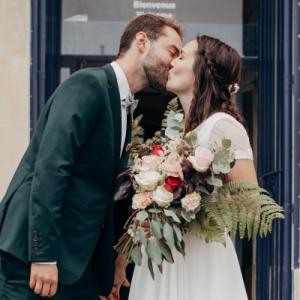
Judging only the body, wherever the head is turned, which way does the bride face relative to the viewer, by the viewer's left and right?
facing to the left of the viewer

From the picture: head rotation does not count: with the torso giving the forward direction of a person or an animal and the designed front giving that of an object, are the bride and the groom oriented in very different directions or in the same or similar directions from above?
very different directions

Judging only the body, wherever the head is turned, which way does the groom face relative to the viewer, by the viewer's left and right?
facing to the right of the viewer

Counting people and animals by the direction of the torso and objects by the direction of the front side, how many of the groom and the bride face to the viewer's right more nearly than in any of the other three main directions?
1

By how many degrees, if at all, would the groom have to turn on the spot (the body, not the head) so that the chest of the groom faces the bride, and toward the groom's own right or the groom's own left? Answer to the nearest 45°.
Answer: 0° — they already face them

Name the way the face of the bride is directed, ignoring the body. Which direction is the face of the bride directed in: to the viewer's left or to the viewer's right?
to the viewer's left

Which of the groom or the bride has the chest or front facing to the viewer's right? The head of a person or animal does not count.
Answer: the groom
